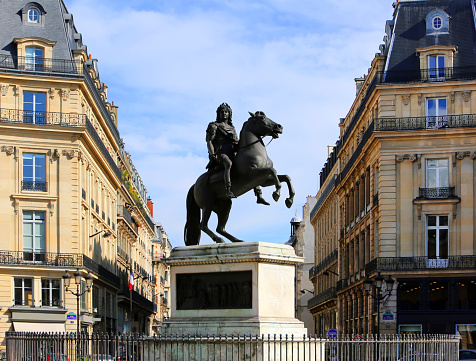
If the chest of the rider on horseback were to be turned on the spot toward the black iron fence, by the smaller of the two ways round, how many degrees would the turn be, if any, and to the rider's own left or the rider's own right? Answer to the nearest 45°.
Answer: approximately 45° to the rider's own right

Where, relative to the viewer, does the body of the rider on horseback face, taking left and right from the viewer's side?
facing the viewer and to the right of the viewer
